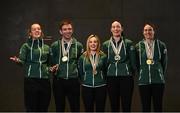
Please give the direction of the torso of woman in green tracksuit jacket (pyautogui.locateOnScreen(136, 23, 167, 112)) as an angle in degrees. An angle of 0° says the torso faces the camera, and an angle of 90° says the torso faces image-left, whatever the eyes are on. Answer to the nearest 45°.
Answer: approximately 0°

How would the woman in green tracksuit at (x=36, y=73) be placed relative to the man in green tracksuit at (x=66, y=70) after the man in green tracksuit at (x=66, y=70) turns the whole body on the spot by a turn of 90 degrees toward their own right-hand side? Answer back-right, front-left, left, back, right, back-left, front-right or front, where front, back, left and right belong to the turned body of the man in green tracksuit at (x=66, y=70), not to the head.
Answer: front

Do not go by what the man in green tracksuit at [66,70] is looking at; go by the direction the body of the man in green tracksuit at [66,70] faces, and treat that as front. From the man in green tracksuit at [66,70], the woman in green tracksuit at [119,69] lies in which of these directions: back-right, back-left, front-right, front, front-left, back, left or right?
left

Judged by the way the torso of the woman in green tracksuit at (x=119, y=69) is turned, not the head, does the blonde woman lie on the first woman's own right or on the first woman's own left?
on the first woman's own right

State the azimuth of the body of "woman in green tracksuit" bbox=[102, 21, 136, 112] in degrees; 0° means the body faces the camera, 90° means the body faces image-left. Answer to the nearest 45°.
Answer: approximately 0°

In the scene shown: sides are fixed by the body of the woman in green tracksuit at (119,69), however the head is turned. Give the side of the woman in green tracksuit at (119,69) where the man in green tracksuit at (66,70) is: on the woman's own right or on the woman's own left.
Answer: on the woman's own right

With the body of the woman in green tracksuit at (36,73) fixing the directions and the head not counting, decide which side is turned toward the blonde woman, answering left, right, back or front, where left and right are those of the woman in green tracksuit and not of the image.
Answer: left
